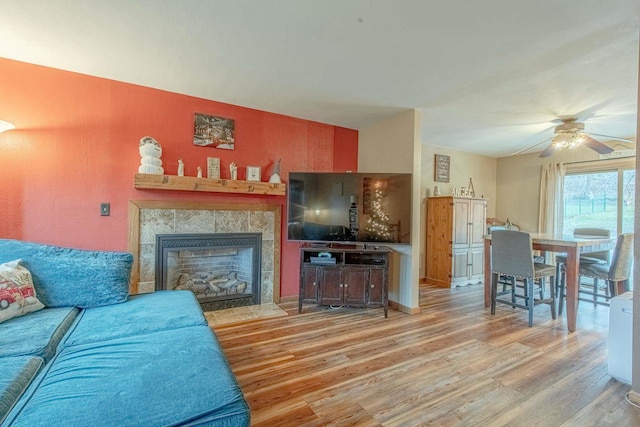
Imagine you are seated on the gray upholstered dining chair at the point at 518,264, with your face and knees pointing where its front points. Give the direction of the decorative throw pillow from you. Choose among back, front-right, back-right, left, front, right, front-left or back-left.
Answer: back

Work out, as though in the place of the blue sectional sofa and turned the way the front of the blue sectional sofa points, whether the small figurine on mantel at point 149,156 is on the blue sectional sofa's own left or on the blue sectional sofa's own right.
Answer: on the blue sectional sofa's own left

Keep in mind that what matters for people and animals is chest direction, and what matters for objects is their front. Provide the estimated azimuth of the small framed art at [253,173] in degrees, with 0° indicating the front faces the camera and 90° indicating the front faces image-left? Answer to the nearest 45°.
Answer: approximately 0°

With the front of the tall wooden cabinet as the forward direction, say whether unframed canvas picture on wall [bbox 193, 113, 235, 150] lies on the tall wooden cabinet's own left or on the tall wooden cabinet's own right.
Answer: on the tall wooden cabinet's own right

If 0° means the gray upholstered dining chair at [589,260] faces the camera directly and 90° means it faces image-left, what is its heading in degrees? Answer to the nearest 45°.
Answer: approximately 45°

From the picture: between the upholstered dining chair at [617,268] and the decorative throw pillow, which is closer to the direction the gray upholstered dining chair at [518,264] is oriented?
the upholstered dining chair

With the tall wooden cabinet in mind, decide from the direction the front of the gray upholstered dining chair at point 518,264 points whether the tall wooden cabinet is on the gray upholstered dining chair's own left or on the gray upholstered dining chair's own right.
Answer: on the gray upholstered dining chair's own left

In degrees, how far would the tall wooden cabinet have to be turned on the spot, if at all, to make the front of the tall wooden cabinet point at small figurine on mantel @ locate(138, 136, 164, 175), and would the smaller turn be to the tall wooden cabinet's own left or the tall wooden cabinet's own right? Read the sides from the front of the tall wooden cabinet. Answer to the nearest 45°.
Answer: approximately 90° to the tall wooden cabinet's own right

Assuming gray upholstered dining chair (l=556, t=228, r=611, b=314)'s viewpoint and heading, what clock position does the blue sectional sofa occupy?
The blue sectional sofa is roughly at 11 o'clock from the gray upholstered dining chair.
